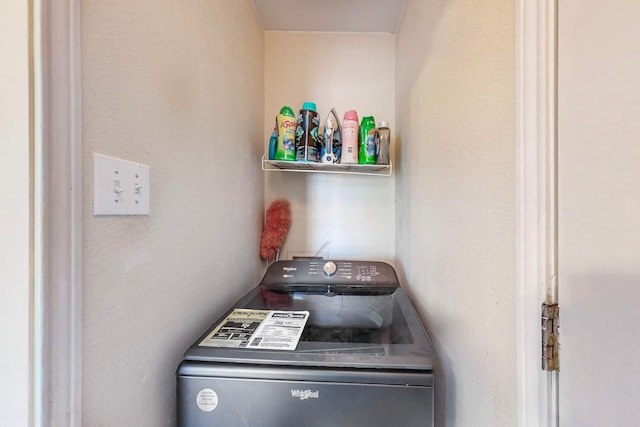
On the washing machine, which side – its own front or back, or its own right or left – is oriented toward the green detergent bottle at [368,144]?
back

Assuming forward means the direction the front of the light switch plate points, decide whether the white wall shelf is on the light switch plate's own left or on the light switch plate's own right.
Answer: on the light switch plate's own left

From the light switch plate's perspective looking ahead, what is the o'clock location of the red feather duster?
The red feather duster is roughly at 9 o'clock from the light switch plate.

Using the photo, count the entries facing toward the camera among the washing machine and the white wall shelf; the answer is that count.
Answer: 2

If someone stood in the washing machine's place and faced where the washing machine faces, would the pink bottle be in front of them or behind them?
behind

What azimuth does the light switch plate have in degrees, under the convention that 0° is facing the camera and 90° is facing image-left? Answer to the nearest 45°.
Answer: approximately 315°

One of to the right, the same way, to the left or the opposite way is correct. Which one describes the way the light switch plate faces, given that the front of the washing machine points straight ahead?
to the left

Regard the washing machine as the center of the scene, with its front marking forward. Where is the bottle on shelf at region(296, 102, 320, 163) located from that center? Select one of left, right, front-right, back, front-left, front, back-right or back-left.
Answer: back

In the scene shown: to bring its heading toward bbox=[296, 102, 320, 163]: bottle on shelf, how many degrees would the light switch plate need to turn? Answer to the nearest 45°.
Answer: approximately 90° to its left

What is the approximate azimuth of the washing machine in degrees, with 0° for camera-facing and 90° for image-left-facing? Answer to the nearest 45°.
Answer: approximately 0°

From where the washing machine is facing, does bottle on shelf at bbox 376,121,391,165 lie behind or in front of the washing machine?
behind

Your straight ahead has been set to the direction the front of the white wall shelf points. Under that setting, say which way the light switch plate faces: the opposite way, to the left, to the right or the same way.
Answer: to the left

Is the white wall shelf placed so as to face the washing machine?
yes

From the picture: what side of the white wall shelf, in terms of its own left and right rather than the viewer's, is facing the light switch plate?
front
